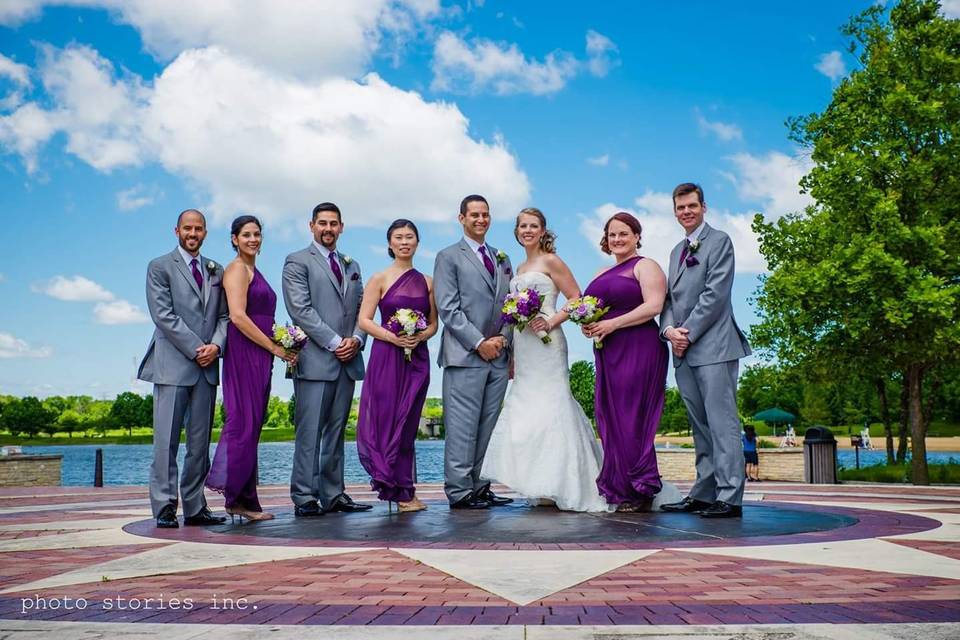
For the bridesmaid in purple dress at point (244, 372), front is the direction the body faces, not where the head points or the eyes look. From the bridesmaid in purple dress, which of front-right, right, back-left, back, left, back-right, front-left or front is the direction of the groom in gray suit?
front-left

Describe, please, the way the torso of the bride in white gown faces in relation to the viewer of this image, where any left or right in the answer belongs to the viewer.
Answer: facing the viewer and to the left of the viewer

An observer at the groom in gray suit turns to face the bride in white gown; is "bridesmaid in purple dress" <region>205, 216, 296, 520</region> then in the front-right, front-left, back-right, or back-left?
back-right

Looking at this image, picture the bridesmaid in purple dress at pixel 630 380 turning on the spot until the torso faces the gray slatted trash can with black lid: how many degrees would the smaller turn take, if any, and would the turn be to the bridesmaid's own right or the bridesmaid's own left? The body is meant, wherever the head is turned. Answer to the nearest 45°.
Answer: approximately 135° to the bridesmaid's own right

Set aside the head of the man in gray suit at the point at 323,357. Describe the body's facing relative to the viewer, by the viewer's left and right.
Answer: facing the viewer and to the right of the viewer

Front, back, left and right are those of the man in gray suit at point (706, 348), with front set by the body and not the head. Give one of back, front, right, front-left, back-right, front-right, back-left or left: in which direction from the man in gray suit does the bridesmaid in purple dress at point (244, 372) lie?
front-right

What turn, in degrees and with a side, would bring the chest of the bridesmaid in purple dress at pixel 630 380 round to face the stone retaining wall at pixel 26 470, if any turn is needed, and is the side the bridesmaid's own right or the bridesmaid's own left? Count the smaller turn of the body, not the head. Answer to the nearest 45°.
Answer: approximately 90° to the bridesmaid's own right
